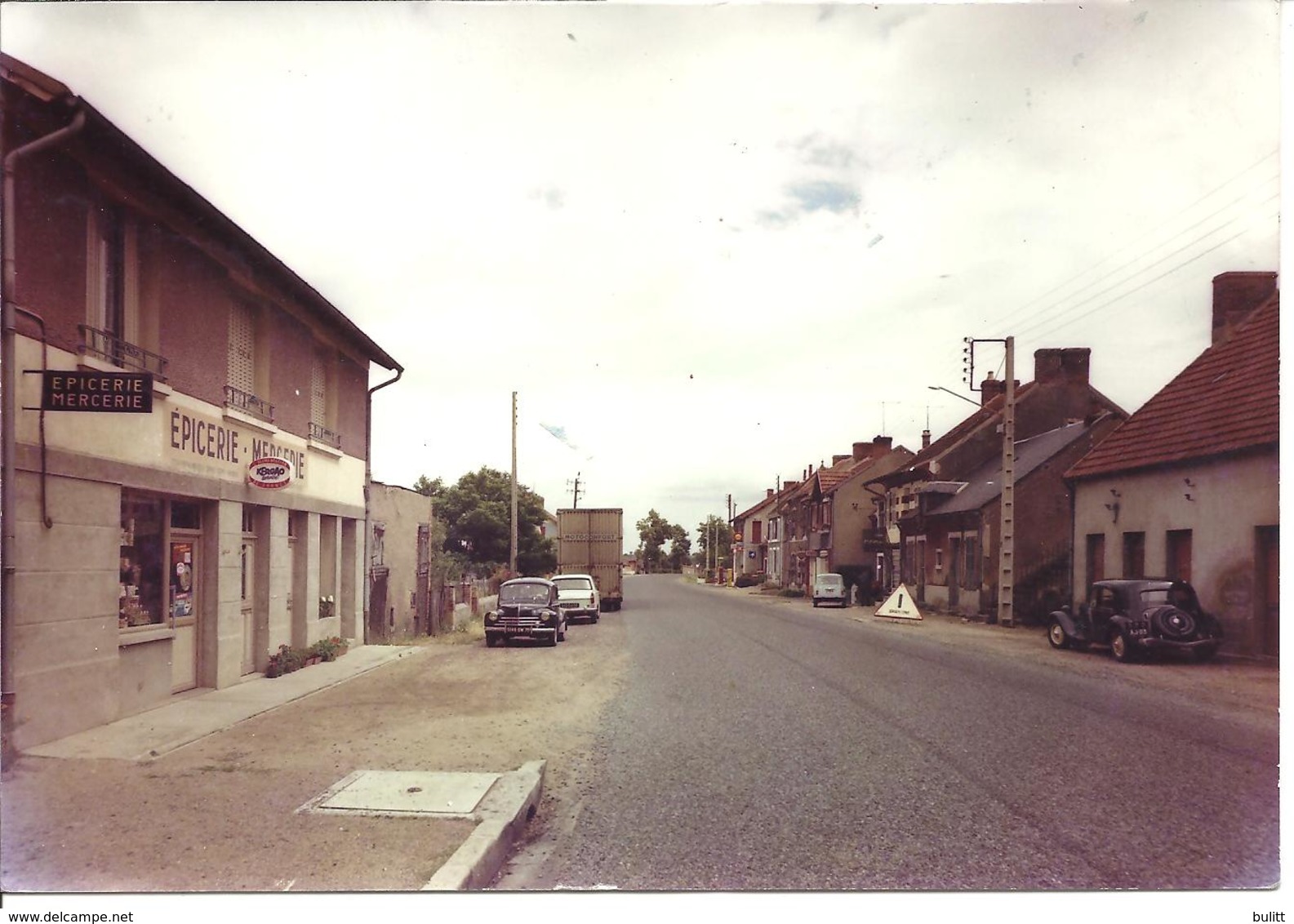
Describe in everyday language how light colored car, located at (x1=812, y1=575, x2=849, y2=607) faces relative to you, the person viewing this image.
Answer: facing away from the viewer

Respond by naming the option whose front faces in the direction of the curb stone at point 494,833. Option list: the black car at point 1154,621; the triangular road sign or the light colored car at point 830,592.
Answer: the triangular road sign

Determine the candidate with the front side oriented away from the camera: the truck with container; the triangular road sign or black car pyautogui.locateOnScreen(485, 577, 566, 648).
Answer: the truck with container

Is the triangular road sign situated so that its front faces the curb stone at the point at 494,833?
yes

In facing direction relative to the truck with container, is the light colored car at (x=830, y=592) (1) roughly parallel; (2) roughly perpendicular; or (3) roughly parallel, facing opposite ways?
roughly parallel

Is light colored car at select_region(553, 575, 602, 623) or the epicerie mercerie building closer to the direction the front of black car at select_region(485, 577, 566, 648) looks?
the epicerie mercerie building

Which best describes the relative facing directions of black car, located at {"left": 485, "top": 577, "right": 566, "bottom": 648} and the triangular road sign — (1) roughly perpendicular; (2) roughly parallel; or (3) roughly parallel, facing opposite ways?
roughly parallel

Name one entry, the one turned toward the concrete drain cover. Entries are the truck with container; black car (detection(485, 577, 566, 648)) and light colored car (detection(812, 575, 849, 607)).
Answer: the black car

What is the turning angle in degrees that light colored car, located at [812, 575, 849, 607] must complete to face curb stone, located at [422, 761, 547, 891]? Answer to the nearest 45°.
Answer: approximately 180°

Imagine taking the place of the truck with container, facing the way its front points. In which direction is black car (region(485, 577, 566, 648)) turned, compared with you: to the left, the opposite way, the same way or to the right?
the opposite way

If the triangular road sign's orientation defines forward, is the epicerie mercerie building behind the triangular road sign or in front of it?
in front

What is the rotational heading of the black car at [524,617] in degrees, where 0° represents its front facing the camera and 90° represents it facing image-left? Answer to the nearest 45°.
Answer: approximately 0°
